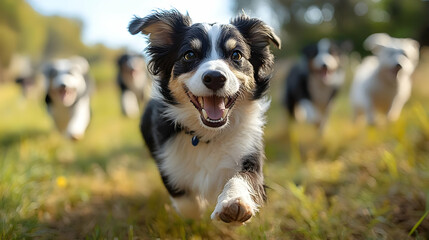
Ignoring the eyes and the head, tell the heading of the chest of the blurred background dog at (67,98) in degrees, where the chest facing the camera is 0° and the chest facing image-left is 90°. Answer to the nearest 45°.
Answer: approximately 0°

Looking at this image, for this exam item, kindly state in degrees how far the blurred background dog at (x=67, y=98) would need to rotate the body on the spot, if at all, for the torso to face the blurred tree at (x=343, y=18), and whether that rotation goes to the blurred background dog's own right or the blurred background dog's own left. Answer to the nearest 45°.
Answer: approximately 135° to the blurred background dog's own left

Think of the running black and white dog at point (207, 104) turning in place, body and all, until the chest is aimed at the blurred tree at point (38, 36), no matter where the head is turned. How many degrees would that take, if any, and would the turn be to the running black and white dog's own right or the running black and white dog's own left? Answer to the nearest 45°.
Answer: approximately 135° to the running black and white dog's own right

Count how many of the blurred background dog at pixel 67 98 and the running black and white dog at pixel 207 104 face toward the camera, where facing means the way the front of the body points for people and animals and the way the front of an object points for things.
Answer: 2

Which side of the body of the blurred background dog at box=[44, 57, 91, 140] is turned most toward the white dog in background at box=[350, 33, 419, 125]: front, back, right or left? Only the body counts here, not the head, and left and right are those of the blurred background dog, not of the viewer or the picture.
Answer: left

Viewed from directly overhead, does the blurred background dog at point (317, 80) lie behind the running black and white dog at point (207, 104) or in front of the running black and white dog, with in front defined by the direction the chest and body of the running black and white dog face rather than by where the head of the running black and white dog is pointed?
behind

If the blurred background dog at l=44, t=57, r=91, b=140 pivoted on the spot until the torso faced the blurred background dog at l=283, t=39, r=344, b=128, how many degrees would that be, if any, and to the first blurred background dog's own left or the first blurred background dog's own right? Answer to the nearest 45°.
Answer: approximately 90° to the first blurred background dog's own left
